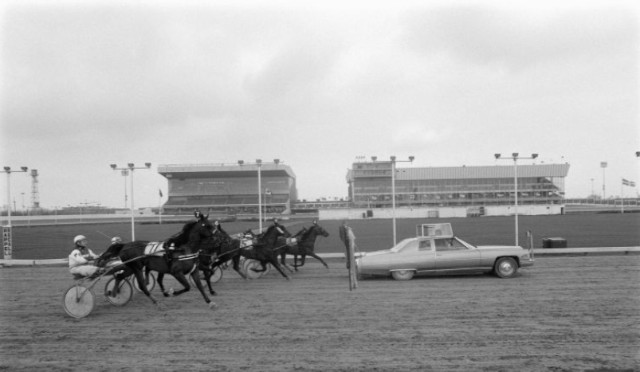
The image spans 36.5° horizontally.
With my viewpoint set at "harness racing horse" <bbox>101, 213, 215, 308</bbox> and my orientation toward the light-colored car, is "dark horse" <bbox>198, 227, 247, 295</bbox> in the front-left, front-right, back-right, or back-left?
front-left

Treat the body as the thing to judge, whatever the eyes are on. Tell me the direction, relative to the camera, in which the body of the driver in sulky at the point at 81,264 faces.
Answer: to the viewer's right

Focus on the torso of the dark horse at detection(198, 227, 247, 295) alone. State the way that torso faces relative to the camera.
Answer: to the viewer's right

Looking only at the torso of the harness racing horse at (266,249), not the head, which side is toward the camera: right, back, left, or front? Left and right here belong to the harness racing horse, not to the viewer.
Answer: right

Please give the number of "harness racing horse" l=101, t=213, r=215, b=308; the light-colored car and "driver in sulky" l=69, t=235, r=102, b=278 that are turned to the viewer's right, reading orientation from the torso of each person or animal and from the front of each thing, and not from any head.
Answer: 3

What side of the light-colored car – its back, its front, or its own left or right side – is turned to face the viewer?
right

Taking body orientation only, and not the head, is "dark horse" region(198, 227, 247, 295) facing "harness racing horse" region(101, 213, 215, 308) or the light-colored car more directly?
the light-colored car

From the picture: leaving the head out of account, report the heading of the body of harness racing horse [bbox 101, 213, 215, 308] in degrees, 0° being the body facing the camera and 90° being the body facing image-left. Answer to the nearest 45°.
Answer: approximately 270°

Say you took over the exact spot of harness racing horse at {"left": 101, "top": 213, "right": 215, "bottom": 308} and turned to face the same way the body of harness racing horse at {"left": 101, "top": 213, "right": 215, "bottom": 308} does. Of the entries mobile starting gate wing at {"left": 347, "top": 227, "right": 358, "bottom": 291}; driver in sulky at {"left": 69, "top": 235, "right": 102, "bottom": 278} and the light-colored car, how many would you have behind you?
1

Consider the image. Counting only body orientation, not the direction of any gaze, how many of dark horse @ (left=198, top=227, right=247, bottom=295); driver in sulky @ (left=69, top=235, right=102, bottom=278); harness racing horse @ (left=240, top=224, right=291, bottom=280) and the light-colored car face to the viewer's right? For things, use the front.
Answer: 4
